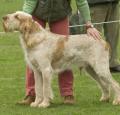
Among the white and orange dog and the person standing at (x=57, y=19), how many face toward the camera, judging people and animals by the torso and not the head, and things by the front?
1

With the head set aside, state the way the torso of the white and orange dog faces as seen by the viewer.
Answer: to the viewer's left

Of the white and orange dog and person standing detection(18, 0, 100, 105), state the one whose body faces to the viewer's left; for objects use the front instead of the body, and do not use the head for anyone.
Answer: the white and orange dog

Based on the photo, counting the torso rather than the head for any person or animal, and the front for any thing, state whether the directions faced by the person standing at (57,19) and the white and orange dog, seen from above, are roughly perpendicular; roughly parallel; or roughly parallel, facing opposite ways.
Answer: roughly perpendicular

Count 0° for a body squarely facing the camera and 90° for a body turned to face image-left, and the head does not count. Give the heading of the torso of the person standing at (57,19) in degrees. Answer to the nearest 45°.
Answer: approximately 0°
